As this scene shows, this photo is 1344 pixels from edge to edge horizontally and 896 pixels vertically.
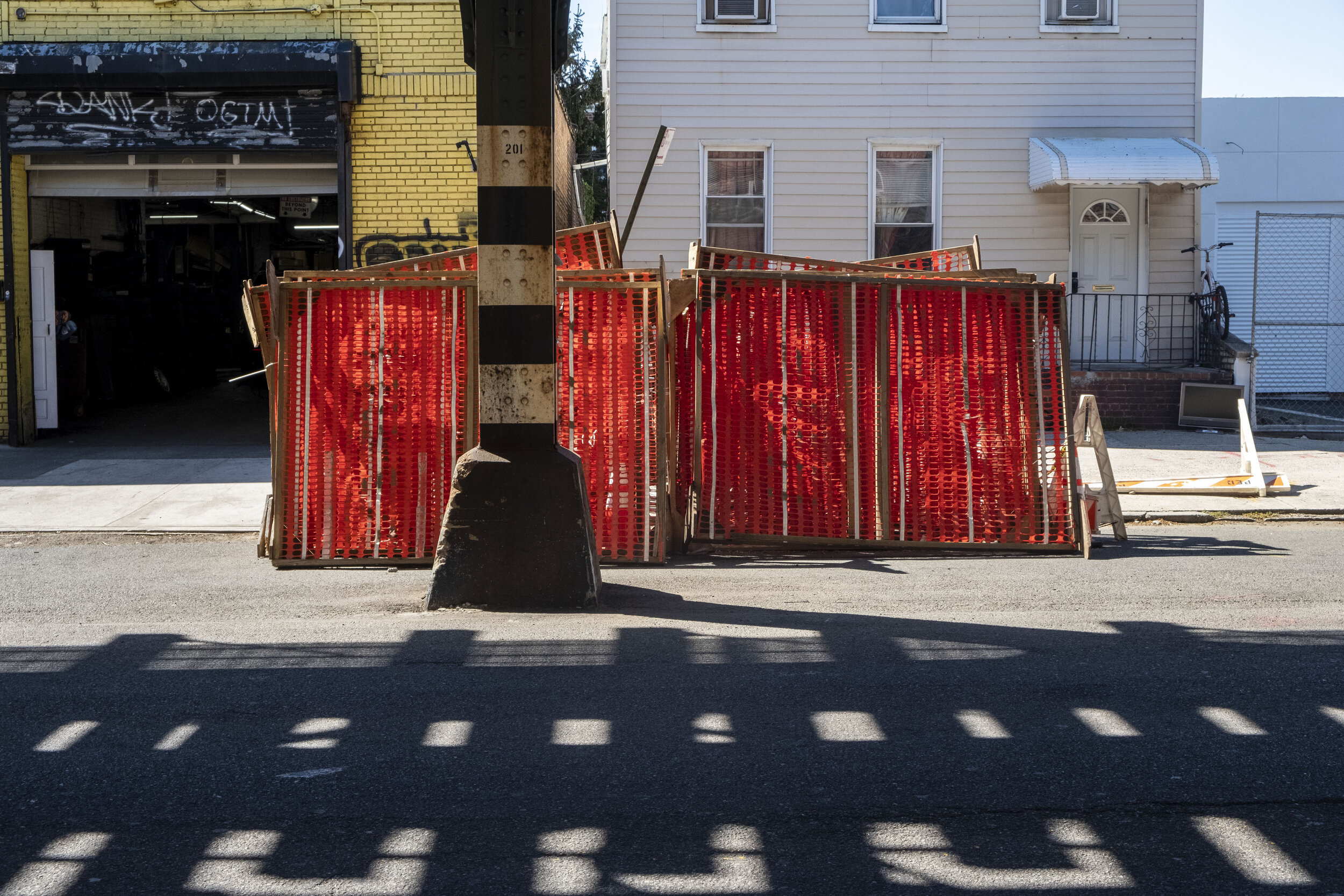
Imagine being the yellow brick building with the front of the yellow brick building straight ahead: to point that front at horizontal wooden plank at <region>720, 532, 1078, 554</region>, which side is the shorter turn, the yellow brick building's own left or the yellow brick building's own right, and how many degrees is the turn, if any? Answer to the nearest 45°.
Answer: approximately 45° to the yellow brick building's own left

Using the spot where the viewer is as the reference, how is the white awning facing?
facing the viewer

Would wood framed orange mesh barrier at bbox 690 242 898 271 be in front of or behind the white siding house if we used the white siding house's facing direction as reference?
in front

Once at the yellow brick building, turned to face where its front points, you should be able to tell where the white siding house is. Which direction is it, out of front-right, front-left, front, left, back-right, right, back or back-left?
left

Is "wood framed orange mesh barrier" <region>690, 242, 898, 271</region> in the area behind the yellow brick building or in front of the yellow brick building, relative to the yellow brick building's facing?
in front

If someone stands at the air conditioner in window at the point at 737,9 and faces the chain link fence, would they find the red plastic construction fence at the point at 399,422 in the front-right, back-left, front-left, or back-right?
back-right

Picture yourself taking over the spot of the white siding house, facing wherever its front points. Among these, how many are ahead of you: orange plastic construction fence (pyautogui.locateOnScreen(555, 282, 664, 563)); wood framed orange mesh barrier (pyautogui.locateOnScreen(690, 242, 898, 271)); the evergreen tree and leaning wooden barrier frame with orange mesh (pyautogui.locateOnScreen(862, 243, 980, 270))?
3

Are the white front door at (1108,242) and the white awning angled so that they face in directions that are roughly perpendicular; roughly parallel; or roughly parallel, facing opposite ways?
roughly parallel

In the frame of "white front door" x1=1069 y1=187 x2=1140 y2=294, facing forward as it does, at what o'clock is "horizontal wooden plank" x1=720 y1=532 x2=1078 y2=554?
The horizontal wooden plank is roughly at 12 o'clock from the white front door.

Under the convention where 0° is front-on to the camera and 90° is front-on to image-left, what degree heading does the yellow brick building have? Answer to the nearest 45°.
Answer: approximately 0°

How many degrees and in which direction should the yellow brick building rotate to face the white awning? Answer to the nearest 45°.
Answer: approximately 90° to its left

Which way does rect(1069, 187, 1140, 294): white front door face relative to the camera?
toward the camera

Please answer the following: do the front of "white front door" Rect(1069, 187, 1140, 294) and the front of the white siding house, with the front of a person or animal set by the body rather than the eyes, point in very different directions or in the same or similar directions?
same or similar directions

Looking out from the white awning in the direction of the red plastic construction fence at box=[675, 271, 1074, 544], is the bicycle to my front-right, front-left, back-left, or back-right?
back-left

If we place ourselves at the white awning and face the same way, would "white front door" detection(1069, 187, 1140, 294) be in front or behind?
behind

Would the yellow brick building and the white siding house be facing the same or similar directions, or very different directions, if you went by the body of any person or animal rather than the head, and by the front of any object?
same or similar directions
